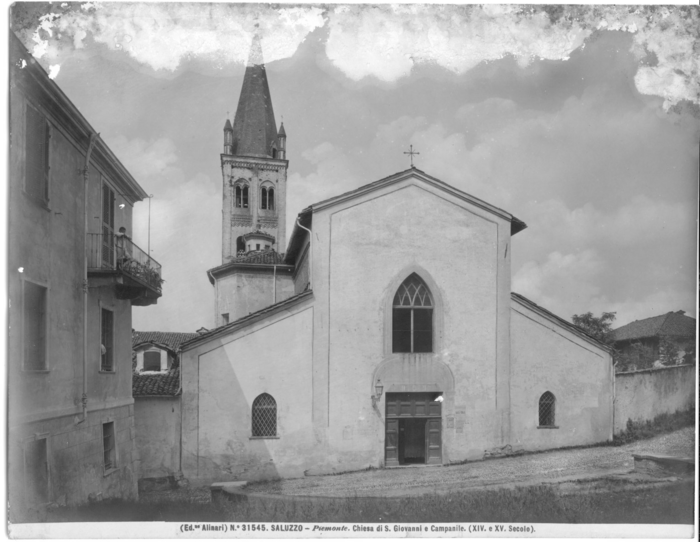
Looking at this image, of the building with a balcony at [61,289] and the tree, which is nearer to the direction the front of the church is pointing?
the building with a balcony

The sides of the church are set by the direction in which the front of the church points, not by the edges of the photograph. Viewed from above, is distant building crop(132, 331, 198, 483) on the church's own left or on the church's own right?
on the church's own right

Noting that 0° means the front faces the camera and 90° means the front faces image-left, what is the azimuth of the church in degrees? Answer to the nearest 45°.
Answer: approximately 0°
